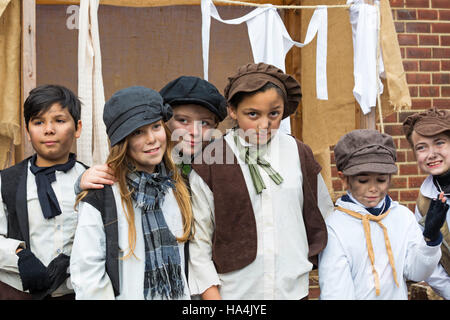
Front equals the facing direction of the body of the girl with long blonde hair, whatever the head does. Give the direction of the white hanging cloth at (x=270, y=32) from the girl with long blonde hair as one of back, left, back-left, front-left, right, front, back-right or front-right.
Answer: left

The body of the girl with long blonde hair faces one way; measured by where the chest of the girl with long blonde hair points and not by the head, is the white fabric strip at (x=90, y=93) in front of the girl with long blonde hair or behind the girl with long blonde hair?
behind

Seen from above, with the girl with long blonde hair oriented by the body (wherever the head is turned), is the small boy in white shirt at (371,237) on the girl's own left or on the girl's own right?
on the girl's own left

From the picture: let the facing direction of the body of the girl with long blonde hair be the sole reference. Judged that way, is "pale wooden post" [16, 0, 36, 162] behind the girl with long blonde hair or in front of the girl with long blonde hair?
behind

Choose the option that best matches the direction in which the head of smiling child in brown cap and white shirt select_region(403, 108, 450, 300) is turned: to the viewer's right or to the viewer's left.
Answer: to the viewer's left

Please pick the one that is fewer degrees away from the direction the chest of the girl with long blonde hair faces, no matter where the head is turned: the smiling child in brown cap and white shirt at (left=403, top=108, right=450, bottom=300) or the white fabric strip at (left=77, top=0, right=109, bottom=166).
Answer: the smiling child in brown cap and white shirt

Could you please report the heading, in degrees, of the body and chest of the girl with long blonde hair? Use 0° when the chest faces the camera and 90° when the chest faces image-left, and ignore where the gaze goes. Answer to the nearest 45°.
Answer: approximately 315°

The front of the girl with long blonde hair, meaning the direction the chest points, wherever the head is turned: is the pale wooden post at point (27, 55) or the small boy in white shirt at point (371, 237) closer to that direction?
the small boy in white shirt

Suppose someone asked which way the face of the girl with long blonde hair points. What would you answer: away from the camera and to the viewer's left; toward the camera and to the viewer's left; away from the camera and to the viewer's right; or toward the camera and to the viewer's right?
toward the camera and to the viewer's right
